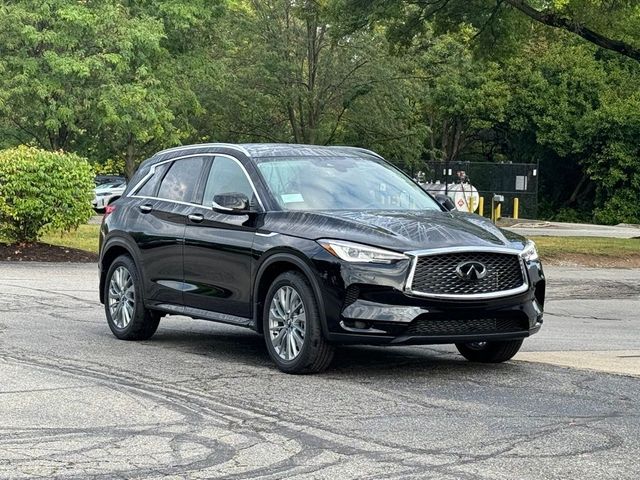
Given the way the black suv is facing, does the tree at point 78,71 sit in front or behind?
behind

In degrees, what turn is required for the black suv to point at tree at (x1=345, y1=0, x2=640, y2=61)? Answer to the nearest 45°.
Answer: approximately 135° to its left

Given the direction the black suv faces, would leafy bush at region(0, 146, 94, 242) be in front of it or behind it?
behind

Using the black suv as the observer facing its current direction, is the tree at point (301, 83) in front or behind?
behind

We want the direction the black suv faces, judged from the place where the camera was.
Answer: facing the viewer and to the right of the viewer

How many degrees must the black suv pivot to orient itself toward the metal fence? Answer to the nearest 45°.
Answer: approximately 135° to its left
